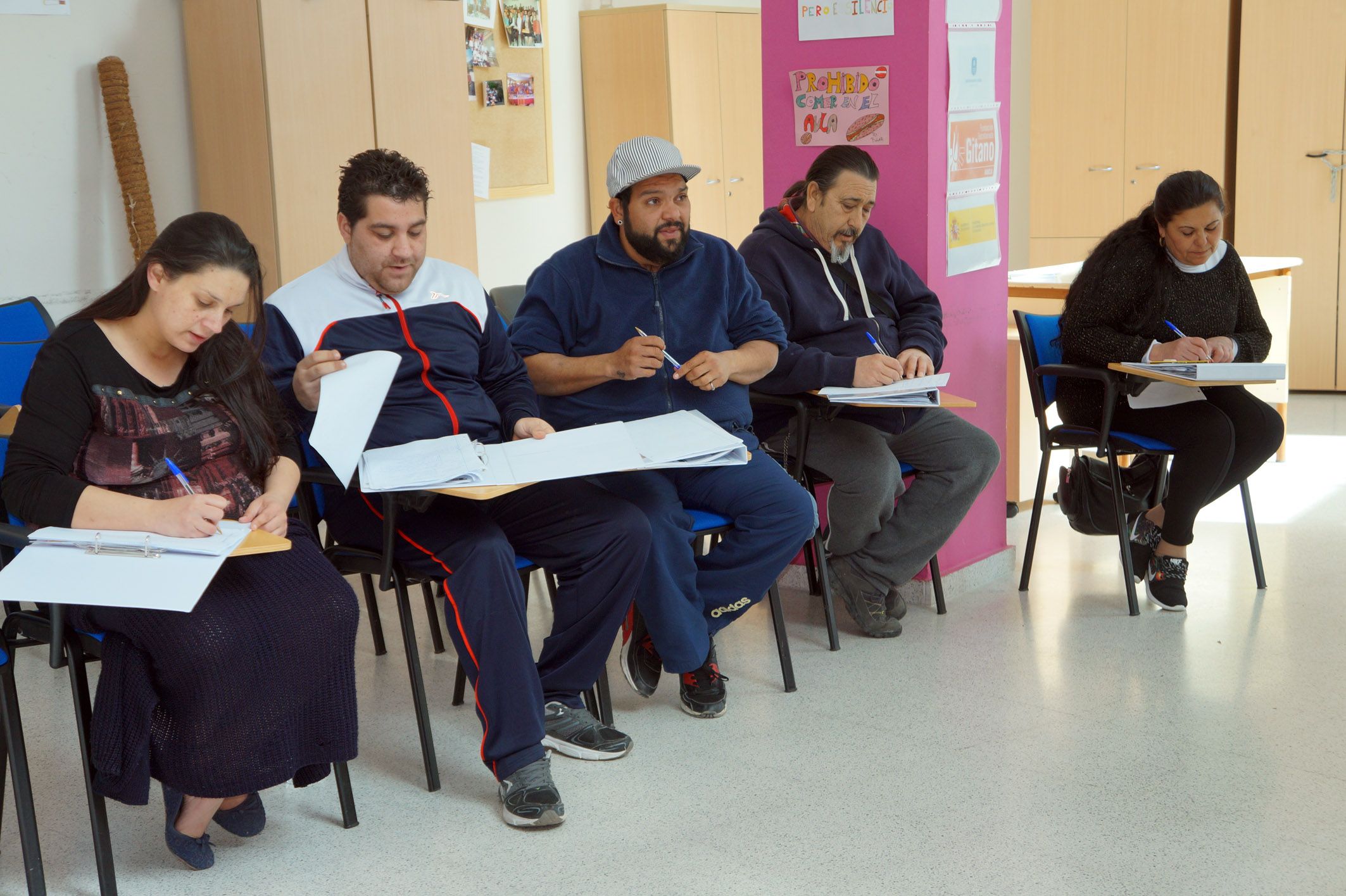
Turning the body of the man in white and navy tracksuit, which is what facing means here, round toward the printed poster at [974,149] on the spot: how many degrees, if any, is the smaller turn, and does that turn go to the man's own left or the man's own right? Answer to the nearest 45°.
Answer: approximately 90° to the man's own left

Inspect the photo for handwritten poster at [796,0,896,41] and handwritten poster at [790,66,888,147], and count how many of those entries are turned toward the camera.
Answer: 2

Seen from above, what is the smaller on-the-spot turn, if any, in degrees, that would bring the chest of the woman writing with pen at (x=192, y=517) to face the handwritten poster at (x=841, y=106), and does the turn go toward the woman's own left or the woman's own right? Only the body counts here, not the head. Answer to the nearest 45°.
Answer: approximately 90° to the woman's own left

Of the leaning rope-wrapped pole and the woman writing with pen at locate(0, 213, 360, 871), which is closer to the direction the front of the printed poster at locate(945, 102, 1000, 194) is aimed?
the woman writing with pen

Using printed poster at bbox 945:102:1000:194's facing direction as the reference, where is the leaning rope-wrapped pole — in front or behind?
behind

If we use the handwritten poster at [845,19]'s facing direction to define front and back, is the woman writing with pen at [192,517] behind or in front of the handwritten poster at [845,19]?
in front

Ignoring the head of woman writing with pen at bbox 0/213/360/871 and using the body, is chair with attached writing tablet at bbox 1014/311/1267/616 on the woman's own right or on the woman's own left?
on the woman's own left

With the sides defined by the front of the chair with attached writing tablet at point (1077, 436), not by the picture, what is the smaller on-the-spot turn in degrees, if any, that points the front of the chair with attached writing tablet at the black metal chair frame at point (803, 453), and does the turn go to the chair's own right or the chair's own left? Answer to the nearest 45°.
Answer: approximately 90° to the chair's own right

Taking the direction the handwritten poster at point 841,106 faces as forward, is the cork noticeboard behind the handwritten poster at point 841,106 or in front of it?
behind
